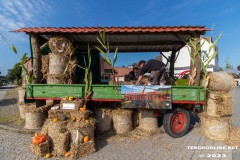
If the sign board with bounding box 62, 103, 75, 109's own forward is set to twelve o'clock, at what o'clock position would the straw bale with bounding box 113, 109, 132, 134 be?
The straw bale is roughly at 9 o'clock from the sign board.

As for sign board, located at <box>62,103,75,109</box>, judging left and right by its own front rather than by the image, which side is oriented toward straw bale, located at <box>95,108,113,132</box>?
left

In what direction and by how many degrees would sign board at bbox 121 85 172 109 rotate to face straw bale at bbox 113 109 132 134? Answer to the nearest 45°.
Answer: approximately 90° to its right

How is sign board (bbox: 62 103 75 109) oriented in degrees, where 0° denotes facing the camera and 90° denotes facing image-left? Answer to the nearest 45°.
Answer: approximately 0°

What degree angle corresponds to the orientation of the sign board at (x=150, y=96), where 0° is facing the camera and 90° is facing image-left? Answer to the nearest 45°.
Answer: approximately 0°

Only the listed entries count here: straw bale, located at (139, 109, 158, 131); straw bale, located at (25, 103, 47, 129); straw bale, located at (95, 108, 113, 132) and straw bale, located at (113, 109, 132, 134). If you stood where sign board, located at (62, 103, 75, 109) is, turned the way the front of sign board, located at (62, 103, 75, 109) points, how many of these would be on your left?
3

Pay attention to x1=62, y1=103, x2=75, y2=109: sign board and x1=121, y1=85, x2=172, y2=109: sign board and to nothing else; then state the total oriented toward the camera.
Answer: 2

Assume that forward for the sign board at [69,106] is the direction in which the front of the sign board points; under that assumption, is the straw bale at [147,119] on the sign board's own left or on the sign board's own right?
on the sign board's own left

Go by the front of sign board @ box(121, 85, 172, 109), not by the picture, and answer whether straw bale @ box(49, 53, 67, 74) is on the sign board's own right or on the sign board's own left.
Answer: on the sign board's own right
